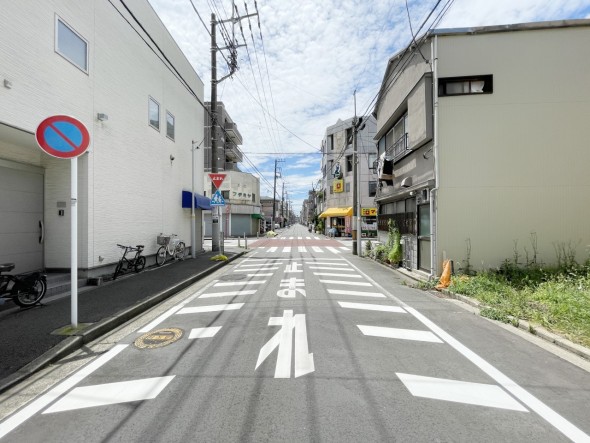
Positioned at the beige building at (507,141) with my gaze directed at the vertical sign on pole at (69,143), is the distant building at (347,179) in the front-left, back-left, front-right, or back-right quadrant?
back-right

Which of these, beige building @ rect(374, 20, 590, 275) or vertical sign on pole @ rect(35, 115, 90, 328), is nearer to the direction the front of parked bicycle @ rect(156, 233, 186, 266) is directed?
the vertical sign on pole

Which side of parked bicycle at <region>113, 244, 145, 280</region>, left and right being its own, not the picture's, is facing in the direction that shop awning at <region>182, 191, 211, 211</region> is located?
back

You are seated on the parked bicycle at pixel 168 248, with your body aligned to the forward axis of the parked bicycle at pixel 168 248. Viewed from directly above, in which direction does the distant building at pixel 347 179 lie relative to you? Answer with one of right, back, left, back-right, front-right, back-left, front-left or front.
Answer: back

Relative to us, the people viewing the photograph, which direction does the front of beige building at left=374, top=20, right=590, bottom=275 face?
facing to the left of the viewer

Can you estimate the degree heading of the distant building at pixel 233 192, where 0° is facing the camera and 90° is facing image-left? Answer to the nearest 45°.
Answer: approximately 315°

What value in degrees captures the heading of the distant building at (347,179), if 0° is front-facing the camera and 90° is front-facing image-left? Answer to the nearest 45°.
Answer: approximately 45°

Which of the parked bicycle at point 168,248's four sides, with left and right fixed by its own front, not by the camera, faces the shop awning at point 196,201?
back

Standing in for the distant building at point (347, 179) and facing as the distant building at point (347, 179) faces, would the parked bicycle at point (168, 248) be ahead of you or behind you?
ahead

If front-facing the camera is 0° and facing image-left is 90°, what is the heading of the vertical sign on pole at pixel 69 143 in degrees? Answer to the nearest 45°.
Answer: approximately 0°

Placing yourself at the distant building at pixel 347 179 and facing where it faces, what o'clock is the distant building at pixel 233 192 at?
the distant building at pixel 233 192 is roughly at 1 o'clock from the distant building at pixel 347 179.

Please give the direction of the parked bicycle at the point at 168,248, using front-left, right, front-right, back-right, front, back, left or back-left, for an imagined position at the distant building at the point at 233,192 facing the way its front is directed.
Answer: front-right

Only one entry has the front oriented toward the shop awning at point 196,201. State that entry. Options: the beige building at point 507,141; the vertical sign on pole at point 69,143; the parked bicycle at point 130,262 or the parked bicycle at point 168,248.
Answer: the beige building
